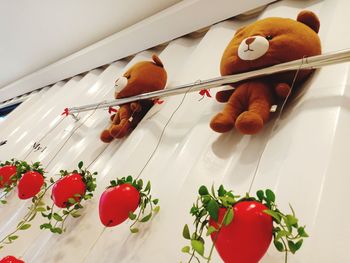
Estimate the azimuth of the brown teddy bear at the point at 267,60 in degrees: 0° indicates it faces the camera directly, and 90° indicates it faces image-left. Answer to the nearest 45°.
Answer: approximately 45°

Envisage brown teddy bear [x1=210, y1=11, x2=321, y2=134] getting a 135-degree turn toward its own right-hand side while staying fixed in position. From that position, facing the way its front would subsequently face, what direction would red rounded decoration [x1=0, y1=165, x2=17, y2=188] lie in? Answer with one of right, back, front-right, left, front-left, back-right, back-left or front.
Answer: front-left
